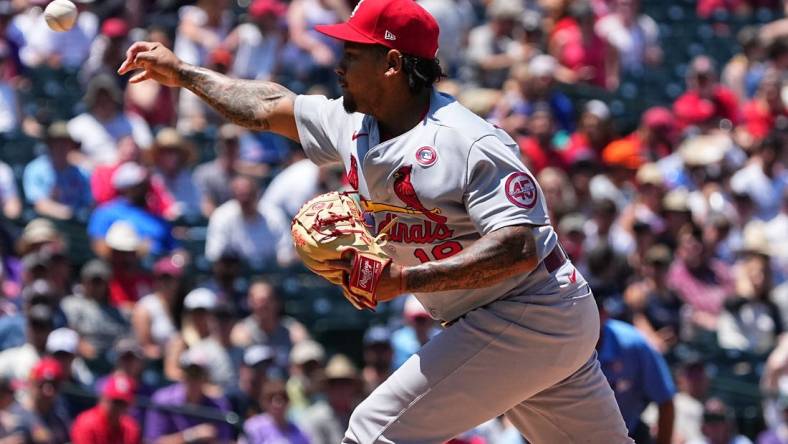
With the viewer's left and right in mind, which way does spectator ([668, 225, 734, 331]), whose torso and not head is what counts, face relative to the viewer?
facing the viewer and to the left of the viewer

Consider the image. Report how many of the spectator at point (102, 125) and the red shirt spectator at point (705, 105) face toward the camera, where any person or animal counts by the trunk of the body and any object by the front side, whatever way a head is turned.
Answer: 2

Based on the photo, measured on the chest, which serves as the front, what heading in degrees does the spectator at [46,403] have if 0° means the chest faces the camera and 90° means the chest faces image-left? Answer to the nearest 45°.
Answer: approximately 0°

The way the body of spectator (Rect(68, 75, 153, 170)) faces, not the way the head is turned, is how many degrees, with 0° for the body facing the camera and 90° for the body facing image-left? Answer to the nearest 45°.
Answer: approximately 0°

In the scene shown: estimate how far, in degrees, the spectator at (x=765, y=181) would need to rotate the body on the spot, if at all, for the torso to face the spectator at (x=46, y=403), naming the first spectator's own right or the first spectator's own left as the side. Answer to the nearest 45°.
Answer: approximately 45° to the first spectator's own right
